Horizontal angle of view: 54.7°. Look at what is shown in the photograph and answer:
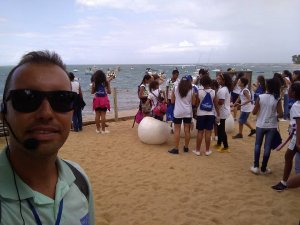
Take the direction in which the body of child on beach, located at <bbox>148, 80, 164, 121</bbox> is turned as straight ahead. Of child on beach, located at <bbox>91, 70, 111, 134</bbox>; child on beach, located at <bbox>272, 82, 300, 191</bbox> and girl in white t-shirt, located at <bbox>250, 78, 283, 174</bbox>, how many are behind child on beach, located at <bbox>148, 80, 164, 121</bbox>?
2

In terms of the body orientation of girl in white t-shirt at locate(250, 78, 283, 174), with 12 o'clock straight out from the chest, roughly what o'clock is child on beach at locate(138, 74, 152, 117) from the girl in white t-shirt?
The child on beach is roughly at 10 o'clock from the girl in white t-shirt.

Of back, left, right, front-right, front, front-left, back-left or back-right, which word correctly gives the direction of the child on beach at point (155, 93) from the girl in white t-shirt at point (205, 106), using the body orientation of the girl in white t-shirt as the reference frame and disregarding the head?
front-left

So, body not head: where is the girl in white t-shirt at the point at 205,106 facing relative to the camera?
away from the camera

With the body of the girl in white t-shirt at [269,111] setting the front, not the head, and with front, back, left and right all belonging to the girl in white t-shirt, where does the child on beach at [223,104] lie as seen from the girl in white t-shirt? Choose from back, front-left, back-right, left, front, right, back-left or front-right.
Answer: front-left

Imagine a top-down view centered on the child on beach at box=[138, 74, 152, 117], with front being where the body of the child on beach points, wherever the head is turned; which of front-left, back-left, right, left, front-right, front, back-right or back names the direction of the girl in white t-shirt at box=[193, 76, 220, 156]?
front-right

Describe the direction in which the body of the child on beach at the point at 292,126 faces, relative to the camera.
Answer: to the viewer's left

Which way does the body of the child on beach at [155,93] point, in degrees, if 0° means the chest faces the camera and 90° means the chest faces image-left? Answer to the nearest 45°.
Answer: approximately 135°

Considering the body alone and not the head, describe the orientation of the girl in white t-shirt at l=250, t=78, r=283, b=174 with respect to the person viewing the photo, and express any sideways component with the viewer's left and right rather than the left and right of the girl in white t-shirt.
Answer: facing away from the viewer

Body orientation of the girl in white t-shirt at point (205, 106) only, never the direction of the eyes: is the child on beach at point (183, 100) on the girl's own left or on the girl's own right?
on the girl's own left
